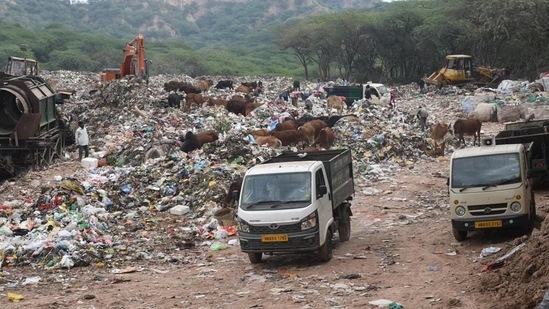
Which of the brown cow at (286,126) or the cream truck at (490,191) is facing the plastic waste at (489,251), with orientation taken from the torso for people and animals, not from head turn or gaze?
the cream truck

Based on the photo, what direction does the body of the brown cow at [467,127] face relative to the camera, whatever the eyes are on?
to the viewer's left

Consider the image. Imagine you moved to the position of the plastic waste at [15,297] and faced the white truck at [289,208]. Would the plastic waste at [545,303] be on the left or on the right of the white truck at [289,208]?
right
